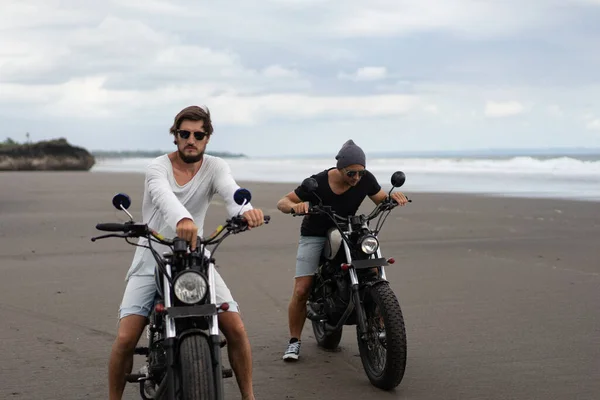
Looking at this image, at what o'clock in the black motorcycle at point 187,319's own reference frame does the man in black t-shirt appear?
The man in black t-shirt is roughly at 7 o'clock from the black motorcycle.

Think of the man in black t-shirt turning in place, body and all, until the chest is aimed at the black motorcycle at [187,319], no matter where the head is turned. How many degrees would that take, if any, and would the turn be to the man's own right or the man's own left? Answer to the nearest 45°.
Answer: approximately 45° to the man's own right

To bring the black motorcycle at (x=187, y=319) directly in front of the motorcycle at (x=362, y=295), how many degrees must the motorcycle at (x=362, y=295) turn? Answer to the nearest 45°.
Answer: approximately 90° to its right

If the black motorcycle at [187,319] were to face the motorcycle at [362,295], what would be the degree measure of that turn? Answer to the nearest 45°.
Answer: approximately 135° to its left

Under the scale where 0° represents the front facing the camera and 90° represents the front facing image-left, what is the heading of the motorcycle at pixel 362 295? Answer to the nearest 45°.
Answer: approximately 315°

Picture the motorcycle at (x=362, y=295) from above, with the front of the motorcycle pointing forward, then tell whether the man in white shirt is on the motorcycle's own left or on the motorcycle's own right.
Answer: on the motorcycle's own right

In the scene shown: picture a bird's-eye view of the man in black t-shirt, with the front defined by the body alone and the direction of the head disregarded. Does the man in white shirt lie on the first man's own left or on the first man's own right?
on the first man's own right
